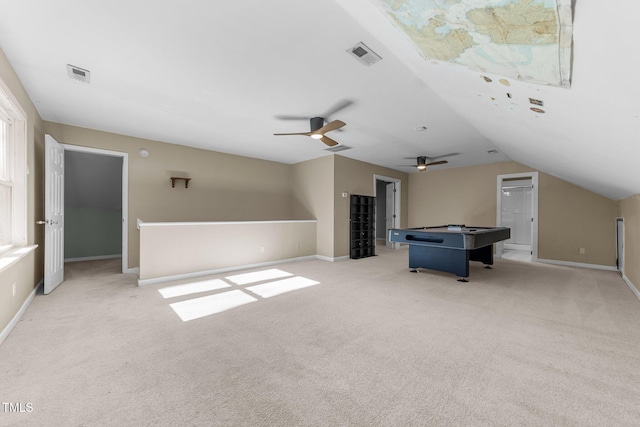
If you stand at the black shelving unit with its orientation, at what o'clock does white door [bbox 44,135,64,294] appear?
The white door is roughly at 3 o'clock from the black shelving unit.

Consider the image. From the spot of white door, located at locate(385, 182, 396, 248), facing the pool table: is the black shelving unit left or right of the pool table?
right

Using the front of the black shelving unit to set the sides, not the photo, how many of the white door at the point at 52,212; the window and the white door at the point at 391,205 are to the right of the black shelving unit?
2

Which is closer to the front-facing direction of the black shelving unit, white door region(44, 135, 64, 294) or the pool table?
the pool table

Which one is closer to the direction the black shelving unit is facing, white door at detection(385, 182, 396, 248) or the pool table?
the pool table

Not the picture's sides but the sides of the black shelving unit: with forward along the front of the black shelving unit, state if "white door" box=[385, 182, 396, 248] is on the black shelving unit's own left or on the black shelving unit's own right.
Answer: on the black shelving unit's own left

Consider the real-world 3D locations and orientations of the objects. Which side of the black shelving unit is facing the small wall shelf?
right

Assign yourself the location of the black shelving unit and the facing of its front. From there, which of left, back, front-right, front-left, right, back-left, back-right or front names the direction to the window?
right

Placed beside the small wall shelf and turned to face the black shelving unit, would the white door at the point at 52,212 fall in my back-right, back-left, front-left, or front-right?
back-right

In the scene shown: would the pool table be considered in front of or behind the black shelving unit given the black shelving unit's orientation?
in front

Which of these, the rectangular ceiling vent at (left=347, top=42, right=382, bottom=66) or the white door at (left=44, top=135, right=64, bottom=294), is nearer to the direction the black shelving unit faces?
the rectangular ceiling vent
